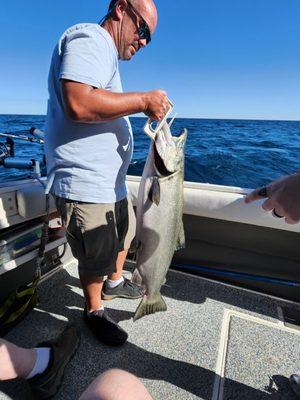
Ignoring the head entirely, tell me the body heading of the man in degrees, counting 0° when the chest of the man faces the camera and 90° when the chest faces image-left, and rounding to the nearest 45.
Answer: approximately 270°

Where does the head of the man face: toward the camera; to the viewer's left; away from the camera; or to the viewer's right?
to the viewer's right
